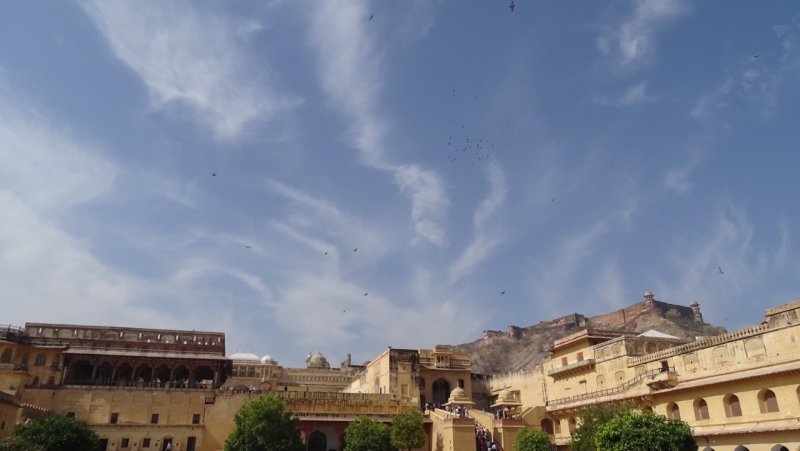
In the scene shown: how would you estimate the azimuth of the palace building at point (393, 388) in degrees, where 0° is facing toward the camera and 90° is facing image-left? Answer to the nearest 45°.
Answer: approximately 0°

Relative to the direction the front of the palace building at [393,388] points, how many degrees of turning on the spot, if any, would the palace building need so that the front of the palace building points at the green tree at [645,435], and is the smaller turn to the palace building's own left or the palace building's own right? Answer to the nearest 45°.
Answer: approximately 45° to the palace building's own left
